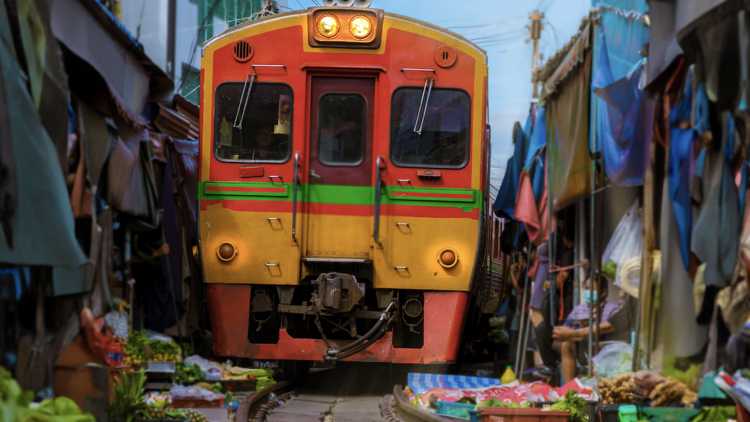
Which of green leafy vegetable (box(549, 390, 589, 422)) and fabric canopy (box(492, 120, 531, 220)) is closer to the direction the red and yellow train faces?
the green leafy vegetable

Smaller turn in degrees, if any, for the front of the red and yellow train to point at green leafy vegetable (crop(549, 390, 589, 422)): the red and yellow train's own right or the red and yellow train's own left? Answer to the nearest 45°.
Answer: approximately 45° to the red and yellow train's own left

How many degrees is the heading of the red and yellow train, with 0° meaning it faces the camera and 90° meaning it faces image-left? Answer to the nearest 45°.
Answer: approximately 0°

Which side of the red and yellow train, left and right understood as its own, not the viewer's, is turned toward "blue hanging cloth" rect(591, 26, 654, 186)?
left

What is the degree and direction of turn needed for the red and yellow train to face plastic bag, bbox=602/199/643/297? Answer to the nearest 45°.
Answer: approximately 90° to its left

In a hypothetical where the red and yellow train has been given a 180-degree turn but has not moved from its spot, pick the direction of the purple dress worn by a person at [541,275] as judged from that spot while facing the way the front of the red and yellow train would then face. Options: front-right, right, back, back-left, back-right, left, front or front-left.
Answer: front-right

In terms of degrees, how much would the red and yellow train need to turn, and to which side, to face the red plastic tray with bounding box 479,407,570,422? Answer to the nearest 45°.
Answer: approximately 45° to its left

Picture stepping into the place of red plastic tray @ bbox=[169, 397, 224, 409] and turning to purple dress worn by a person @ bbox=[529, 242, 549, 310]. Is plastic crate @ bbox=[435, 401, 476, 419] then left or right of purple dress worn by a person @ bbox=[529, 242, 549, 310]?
right

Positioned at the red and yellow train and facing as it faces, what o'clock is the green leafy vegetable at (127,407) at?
The green leafy vegetable is roughly at 1 o'clock from the red and yellow train.

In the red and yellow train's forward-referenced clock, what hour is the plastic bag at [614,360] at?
The plastic bag is roughly at 10 o'clock from the red and yellow train.
